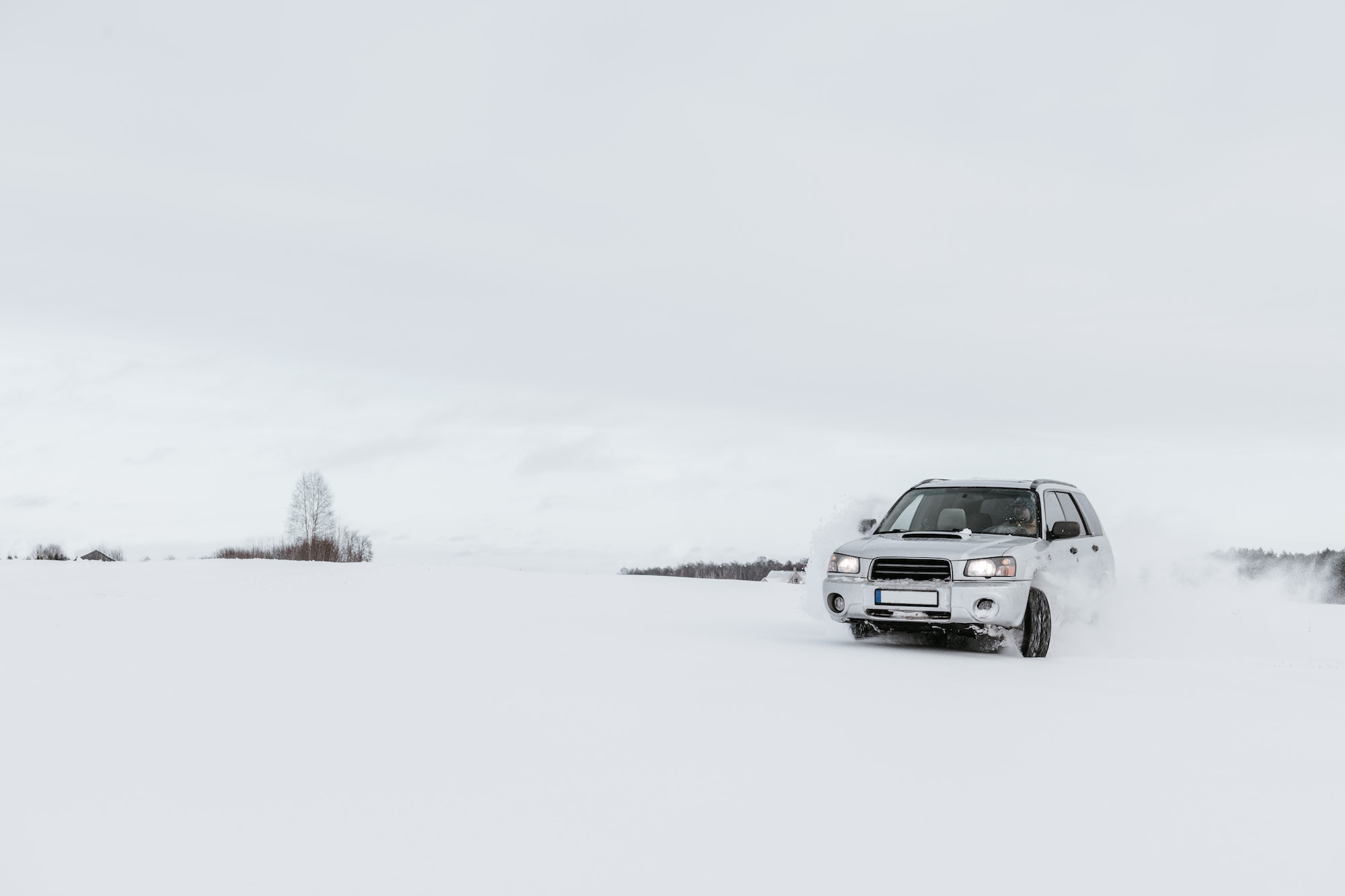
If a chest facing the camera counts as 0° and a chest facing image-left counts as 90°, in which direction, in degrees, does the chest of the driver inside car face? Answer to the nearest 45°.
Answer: approximately 45°

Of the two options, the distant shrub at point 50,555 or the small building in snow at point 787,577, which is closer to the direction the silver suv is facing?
the distant shrub

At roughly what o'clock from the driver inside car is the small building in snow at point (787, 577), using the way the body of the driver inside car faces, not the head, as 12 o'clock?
The small building in snow is roughly at 4 o'clock from the driver inside car.

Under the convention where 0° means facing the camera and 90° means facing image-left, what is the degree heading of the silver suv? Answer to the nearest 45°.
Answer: approximately 45°

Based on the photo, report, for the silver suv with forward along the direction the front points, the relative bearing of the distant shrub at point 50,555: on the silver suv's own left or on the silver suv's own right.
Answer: on the silver suv's own right
